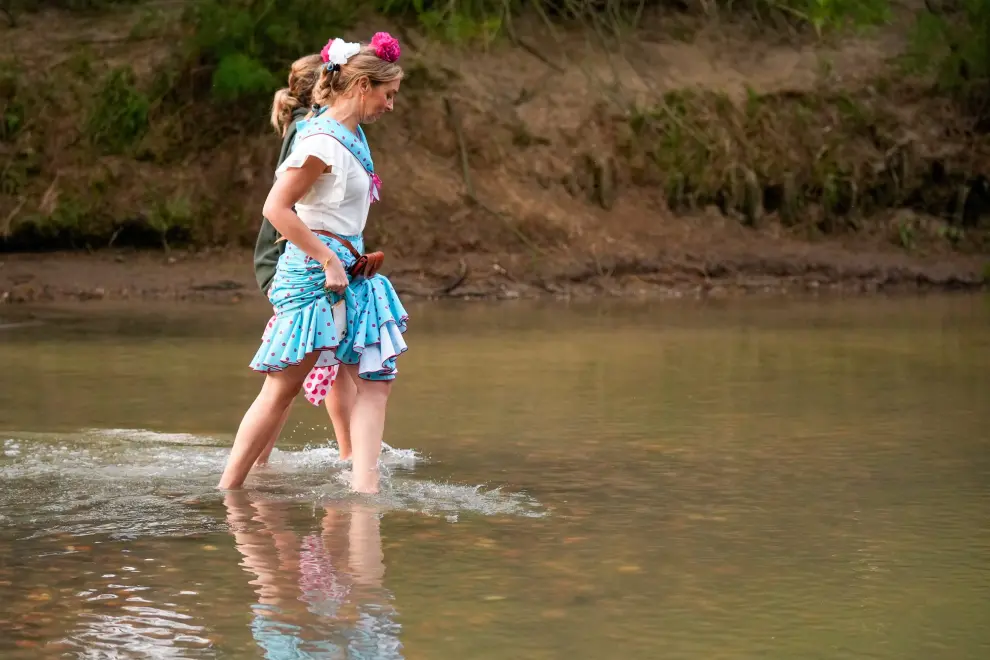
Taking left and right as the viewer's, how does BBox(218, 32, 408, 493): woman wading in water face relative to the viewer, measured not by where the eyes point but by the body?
facing to the right of the viewer

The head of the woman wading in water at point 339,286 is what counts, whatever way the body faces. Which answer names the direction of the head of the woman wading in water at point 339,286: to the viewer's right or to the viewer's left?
to the viewer's right

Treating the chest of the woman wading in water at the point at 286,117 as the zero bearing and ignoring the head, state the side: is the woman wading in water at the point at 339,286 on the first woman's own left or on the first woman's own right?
on the first woman's own right

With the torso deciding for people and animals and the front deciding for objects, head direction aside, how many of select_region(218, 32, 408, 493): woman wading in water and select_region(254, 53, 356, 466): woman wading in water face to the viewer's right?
2

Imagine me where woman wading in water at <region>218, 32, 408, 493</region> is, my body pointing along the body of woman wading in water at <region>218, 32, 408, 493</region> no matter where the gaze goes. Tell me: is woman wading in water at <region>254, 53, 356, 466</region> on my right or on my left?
on my left

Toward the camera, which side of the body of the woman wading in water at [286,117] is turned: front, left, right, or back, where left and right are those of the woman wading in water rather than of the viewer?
right

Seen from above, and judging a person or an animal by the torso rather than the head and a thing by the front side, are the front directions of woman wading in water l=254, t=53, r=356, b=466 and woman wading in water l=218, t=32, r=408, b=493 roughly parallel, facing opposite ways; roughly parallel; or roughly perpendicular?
roughly parallel
